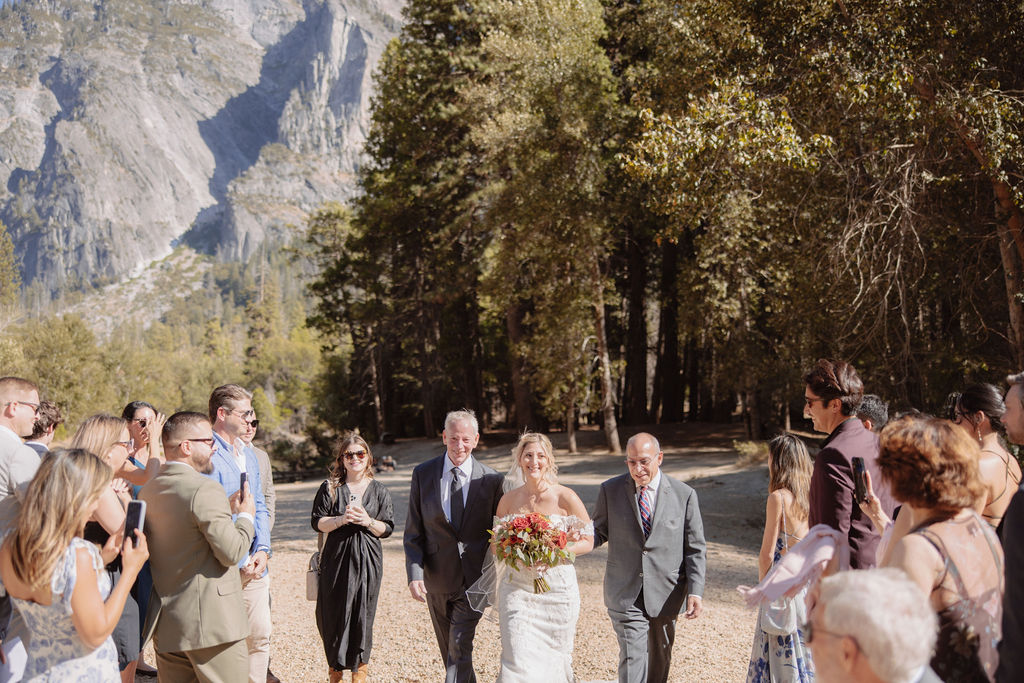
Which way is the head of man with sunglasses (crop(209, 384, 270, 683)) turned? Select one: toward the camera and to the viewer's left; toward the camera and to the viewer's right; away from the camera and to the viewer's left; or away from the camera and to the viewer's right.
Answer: toward the camera and to the viewer's right

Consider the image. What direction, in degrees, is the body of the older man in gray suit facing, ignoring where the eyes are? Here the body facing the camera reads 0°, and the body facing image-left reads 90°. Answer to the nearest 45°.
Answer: approximately 0°

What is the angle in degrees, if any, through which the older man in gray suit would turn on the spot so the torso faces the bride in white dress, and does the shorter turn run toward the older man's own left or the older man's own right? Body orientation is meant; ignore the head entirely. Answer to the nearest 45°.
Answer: approximately 90° to the older man's own right

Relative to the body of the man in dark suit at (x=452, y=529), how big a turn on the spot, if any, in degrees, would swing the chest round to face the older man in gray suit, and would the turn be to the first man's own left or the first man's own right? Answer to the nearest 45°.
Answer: approximately 90° to the first man's own left

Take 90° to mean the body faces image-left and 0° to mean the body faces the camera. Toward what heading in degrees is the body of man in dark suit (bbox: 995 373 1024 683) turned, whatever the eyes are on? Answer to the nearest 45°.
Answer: approximately 90°

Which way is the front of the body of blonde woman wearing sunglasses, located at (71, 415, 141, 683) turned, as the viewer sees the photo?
to the viewer's right

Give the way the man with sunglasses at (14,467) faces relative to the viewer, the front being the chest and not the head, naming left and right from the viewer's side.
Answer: facing to the right of the viewer

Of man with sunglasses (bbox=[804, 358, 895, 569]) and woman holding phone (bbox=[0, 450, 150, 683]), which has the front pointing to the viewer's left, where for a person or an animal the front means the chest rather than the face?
the man with sunglasses

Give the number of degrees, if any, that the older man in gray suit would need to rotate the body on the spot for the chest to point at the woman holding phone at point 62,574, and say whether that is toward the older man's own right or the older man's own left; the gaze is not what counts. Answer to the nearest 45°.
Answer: approximately 45° to the older man's own right

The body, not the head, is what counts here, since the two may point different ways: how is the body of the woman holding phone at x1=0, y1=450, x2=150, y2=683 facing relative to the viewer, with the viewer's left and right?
facing away from the viewer and to the right of the viewer

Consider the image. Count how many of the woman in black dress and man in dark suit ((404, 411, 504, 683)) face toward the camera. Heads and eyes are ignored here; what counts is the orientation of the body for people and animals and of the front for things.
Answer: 2
